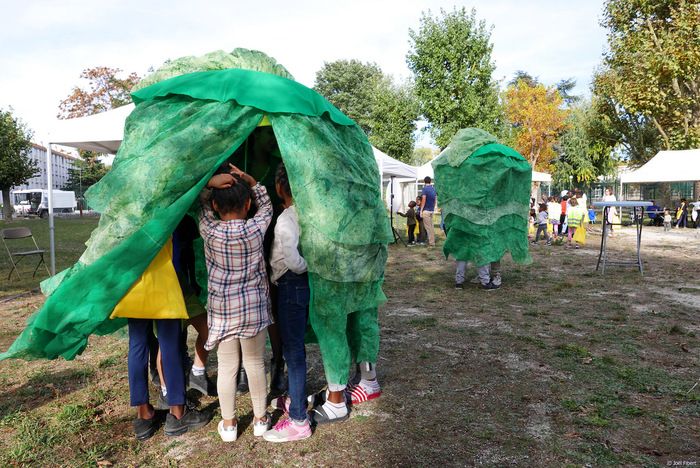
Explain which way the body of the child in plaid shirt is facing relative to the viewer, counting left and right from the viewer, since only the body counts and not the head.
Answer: facing away from the viewer

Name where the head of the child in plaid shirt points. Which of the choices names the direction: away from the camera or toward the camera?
away from the camera

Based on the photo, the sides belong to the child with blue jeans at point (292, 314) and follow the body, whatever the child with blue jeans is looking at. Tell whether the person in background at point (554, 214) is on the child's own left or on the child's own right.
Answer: on the child's own right
